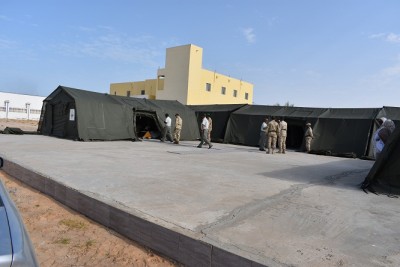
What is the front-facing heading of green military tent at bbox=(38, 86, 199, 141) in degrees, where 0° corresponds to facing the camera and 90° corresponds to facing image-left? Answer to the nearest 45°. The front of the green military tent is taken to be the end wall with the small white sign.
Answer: approximately 45°

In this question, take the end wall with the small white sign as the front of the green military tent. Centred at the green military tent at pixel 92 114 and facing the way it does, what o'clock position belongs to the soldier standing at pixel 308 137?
The soldier standing is roughly at 8 o'clock from the green military tent.

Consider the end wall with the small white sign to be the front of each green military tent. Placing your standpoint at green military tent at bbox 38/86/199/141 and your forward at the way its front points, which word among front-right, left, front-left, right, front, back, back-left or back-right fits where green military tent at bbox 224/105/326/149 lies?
back-left

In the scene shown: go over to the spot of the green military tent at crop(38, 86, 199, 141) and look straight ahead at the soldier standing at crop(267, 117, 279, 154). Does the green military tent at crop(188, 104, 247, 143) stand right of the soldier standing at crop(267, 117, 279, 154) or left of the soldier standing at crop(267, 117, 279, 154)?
left

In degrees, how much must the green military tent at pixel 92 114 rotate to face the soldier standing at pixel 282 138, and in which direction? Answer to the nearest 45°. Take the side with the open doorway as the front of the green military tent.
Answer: approximately 90° to its left

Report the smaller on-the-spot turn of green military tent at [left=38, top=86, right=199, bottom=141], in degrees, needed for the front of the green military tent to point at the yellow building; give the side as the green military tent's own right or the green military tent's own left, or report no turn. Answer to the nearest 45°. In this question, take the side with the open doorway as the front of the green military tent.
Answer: approximately 180°
